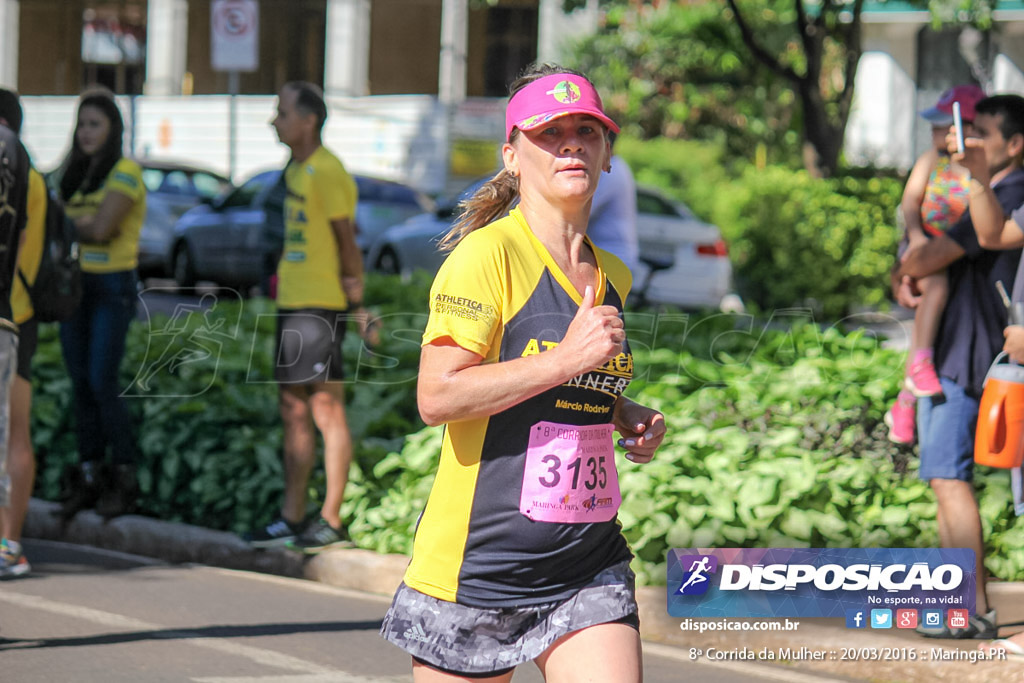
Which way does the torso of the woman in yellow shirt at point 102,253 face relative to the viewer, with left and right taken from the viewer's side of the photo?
facing the viewer and to the left of the viewer

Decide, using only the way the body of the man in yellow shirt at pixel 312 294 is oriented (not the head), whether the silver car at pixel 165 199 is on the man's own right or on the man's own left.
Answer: on the man's own right

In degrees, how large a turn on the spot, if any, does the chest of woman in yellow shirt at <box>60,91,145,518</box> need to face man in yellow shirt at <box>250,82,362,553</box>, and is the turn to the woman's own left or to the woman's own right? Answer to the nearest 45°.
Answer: approximately 90° to the woman's own left

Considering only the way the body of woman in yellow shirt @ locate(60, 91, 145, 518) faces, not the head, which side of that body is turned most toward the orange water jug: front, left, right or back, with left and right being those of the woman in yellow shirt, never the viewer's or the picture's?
left

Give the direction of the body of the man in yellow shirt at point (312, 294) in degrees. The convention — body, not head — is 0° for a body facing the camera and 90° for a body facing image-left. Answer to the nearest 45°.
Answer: approximately 90°

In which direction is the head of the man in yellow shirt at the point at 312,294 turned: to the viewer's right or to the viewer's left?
to the viewer's left

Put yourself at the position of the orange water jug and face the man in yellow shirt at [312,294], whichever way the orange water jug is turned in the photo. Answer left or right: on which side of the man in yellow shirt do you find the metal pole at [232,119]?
right

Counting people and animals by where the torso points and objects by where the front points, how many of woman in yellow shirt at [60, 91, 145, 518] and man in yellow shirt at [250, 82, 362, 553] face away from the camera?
0

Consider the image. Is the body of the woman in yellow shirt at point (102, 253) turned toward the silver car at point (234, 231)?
no

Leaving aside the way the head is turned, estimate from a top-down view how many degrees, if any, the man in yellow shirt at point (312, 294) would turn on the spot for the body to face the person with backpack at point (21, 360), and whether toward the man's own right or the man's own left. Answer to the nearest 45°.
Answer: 0° — they already face them

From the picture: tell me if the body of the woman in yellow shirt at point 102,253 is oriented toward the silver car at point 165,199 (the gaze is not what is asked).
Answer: no

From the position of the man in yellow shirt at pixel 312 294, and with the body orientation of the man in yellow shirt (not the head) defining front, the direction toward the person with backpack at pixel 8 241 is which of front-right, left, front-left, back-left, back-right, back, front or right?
front-left

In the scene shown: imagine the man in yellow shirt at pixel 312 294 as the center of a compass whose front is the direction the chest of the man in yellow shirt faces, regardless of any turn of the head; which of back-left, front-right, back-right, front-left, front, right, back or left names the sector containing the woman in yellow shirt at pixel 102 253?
front-right
